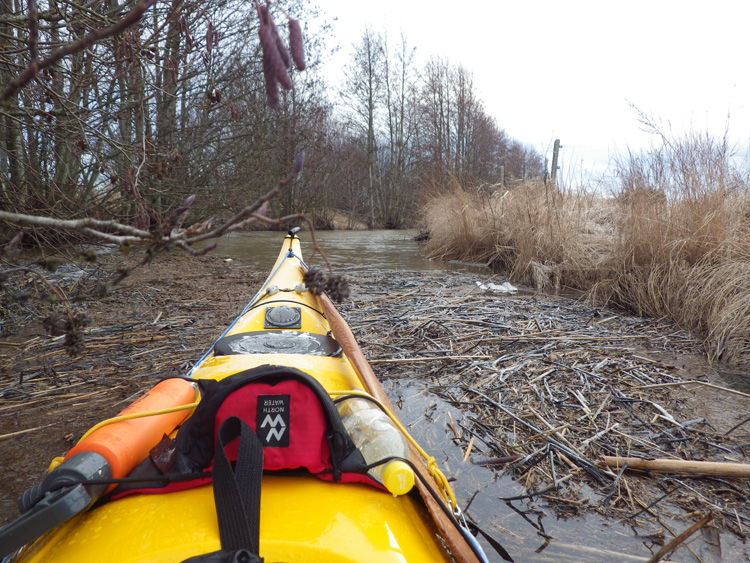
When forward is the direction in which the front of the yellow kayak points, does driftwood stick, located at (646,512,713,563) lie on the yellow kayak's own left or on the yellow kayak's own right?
on the yellow kayak's own right

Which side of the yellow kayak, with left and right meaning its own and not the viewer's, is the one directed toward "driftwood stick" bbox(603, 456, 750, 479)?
right

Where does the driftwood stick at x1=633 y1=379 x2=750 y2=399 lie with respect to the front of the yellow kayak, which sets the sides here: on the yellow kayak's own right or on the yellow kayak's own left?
on the yellow kayak's own right

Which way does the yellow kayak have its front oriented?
away from the camera
